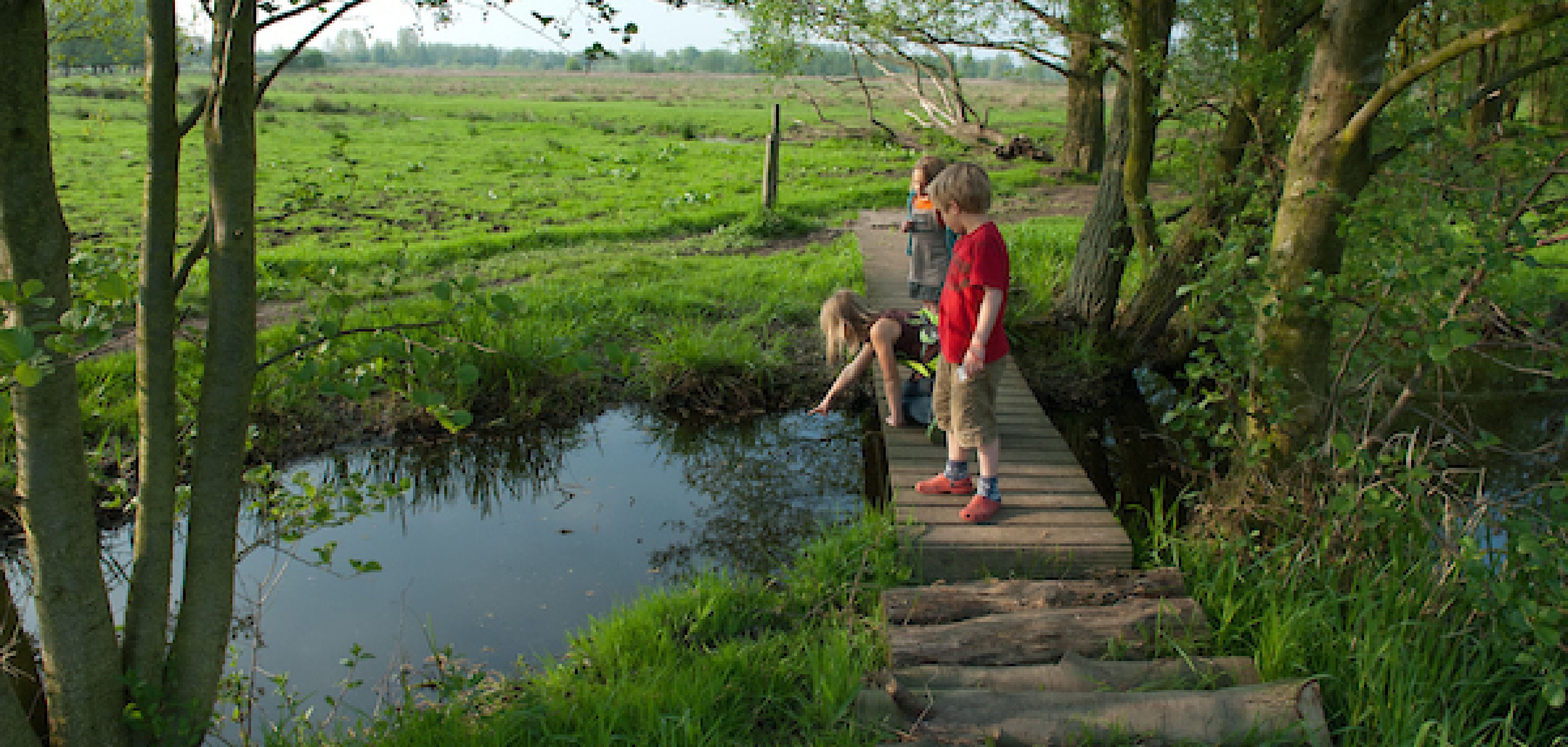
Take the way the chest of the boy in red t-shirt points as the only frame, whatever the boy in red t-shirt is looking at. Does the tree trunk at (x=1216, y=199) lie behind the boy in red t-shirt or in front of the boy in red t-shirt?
behind

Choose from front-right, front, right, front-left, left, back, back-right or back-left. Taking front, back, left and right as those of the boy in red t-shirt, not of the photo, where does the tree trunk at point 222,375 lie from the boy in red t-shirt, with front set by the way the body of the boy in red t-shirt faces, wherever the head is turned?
front

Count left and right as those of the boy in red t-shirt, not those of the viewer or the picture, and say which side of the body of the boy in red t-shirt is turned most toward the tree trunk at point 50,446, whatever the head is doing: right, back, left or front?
front

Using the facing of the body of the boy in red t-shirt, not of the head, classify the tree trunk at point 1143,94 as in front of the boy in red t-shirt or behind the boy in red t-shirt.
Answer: behind

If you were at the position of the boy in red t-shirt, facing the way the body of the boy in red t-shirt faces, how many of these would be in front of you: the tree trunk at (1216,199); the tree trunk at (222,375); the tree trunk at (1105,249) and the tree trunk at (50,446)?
2

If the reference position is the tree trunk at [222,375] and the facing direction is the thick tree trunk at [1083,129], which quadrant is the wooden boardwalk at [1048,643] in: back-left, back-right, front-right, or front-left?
front-right

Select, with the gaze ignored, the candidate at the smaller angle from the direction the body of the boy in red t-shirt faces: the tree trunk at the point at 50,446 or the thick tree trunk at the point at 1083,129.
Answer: the tree trunk

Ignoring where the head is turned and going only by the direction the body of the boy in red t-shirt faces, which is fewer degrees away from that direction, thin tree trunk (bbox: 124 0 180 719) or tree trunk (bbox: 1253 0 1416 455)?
the thin tree trunk
